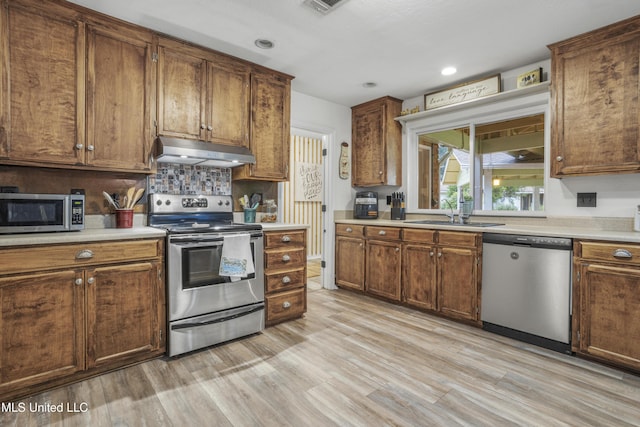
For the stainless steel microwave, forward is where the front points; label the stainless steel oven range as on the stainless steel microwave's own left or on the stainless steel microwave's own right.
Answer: on the stainless steel microwave's own left

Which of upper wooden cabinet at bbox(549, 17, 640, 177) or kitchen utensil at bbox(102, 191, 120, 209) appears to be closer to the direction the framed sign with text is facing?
the kitchen utensil

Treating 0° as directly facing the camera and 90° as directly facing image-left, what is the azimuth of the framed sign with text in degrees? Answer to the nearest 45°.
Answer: approximately 45°

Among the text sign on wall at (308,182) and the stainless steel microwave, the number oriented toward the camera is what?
2

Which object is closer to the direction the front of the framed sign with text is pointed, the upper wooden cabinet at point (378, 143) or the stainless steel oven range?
the stainless steel oven range

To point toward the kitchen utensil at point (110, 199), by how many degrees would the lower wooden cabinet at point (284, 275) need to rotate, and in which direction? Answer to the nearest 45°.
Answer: approximately 135° to its right

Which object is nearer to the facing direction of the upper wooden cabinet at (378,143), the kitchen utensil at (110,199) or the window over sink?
the kitchen utensil
